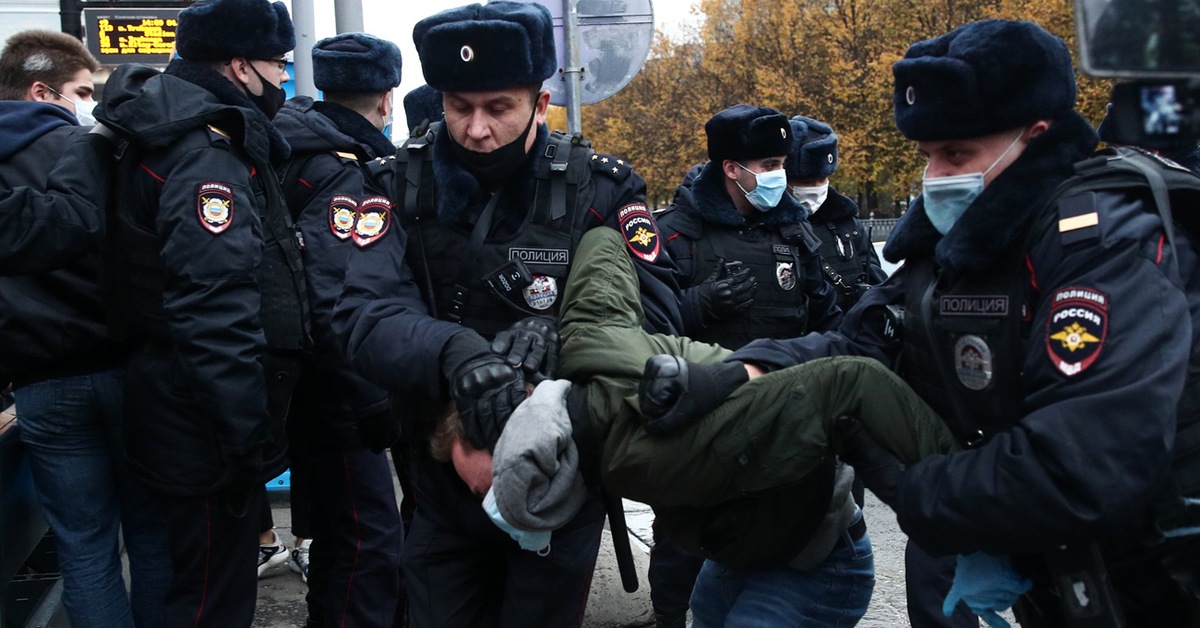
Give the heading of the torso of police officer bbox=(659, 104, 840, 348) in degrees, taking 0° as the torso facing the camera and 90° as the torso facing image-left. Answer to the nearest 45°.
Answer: approximately 315°

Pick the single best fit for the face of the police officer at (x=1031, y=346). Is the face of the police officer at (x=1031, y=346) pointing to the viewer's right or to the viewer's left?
to the viewer's left

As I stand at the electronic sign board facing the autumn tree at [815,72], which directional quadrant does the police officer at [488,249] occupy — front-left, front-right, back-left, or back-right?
back-right

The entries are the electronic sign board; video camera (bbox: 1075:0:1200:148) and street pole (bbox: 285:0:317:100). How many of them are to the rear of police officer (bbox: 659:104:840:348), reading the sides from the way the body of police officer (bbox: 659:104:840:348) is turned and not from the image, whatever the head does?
2

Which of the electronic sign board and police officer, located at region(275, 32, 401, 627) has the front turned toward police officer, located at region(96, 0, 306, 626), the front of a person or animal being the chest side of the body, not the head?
the electronic sign board

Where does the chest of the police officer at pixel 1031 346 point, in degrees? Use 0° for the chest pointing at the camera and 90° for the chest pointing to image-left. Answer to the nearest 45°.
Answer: approximately 45°

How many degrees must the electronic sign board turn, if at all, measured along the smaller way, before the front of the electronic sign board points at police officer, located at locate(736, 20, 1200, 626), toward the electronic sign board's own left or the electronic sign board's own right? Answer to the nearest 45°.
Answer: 0° — it already faces them

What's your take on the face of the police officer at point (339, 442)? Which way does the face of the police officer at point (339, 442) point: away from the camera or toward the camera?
away from the camera
